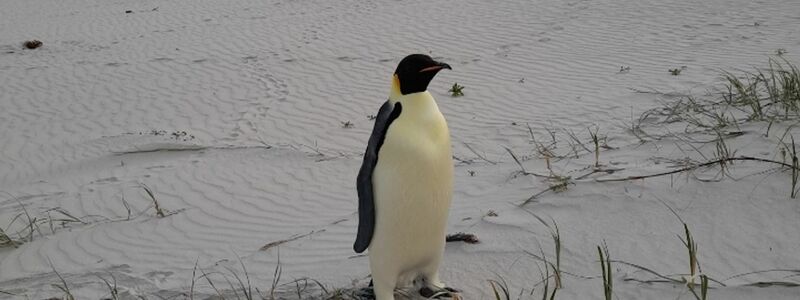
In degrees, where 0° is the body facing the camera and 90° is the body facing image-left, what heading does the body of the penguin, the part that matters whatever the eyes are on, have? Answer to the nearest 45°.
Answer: approximately 315°

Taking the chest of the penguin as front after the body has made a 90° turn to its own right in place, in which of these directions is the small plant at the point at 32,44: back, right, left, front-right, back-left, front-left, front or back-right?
right

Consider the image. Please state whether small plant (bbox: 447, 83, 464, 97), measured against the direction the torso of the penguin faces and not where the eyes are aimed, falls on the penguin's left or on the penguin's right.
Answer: on the penguin's left
